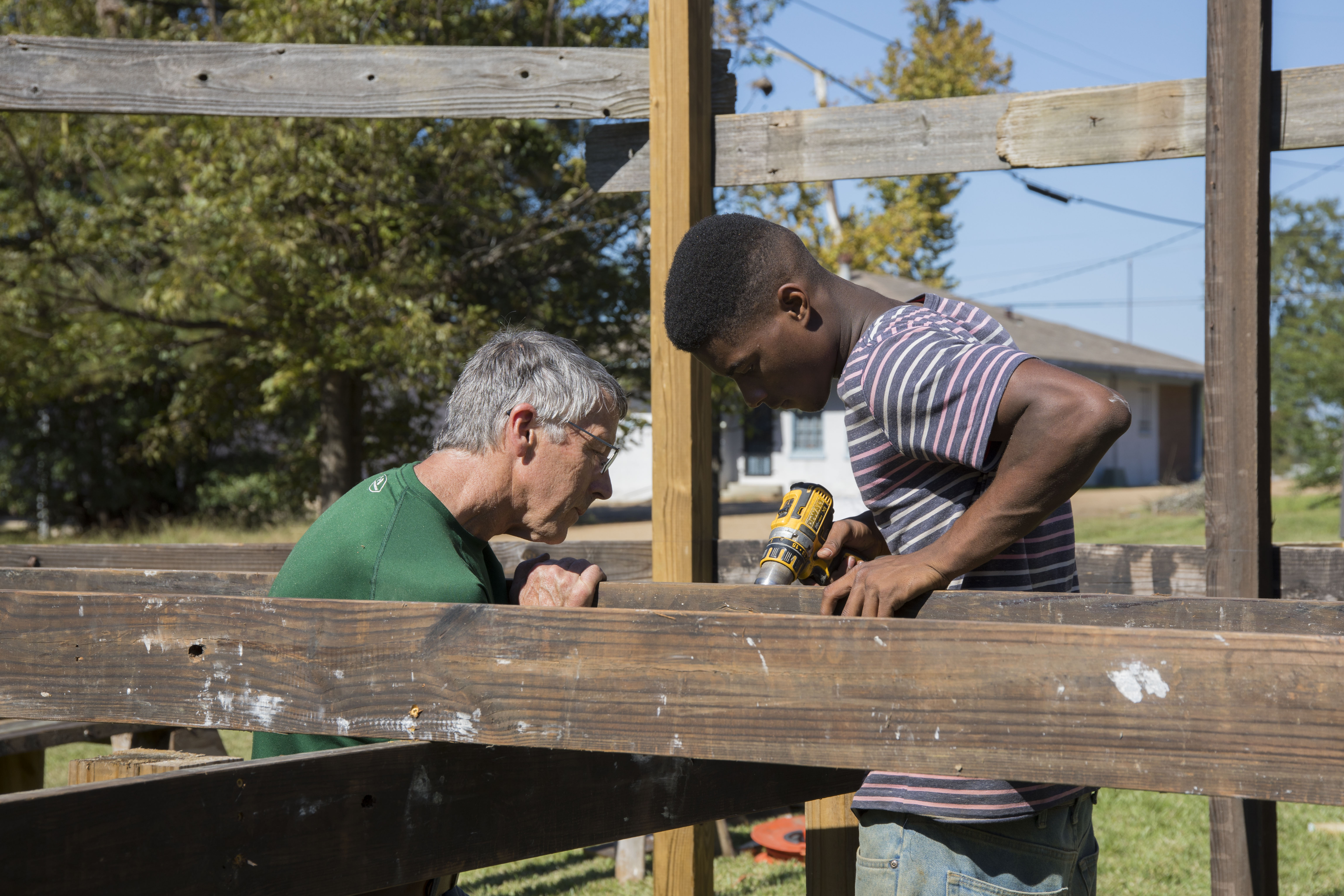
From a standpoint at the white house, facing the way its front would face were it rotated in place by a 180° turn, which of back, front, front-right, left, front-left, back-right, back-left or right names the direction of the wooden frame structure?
back

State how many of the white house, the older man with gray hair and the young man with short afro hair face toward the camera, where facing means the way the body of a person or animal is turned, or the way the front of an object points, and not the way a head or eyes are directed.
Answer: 1

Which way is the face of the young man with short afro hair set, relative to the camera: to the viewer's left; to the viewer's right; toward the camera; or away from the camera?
to the viewer's left

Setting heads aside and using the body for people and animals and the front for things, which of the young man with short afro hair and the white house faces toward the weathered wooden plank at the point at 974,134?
the white house

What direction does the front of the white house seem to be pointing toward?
toward the camera

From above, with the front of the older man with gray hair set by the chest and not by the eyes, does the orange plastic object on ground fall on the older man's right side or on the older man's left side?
on the older man's left side

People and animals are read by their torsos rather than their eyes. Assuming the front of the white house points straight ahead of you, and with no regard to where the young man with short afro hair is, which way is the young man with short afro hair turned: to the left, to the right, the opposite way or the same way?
to the right

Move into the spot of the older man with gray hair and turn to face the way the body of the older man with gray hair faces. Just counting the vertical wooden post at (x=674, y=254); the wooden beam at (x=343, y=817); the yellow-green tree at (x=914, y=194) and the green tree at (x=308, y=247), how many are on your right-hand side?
1

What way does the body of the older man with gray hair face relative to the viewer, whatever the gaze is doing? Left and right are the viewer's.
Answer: facing to the right of the viewer

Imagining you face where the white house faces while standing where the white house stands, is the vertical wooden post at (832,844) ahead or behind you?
ahead

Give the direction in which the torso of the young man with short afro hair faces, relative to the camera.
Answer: to the viewer's left

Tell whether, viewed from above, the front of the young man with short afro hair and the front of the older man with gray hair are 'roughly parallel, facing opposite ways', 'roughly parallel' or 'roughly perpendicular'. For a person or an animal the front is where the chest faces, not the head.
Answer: roughly parallel, facing opposite ways

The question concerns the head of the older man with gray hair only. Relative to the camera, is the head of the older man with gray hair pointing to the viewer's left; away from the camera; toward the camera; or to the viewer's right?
to the viewer's right
